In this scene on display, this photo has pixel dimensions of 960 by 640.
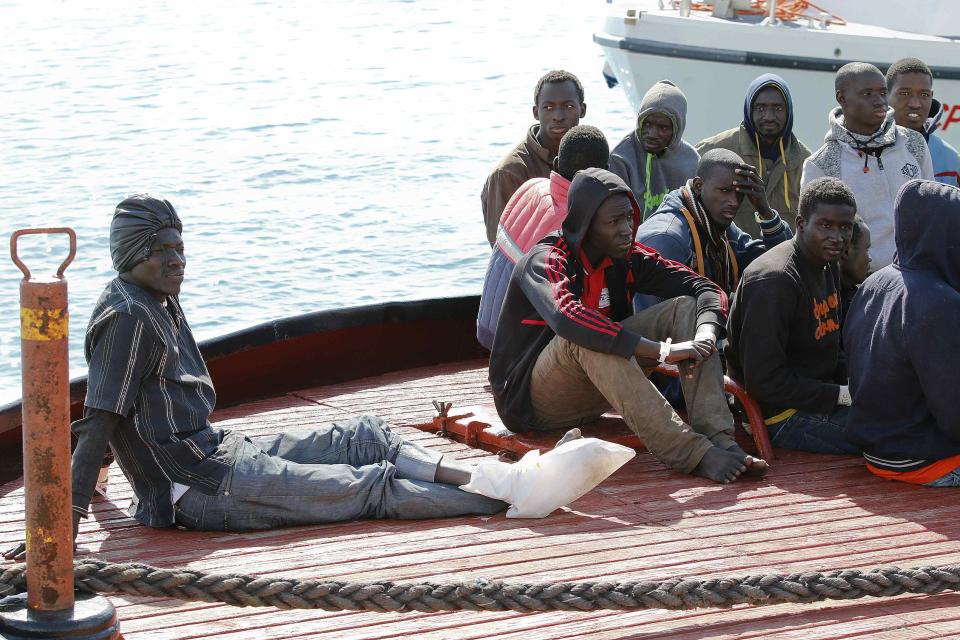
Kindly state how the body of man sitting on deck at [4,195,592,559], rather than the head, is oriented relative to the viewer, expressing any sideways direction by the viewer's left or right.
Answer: facing to the right of the viewer

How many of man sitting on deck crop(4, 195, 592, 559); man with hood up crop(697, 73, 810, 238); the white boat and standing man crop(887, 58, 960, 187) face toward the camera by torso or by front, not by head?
2

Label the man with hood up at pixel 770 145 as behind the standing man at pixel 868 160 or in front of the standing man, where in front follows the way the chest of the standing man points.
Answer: behind

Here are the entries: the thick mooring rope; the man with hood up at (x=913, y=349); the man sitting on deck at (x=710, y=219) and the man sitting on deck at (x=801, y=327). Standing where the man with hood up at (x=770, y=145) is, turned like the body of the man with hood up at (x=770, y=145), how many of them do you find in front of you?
4

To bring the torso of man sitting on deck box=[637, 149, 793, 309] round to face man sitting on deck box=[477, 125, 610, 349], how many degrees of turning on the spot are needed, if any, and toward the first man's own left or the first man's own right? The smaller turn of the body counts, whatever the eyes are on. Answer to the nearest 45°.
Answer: approximately 135° to the first man's own right

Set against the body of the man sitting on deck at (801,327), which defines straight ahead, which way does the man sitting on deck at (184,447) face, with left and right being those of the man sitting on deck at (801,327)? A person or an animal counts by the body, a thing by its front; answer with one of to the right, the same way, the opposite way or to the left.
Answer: to the left

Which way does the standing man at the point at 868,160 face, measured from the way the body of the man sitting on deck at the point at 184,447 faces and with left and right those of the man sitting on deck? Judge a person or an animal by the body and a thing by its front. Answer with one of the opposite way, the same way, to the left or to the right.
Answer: to the right

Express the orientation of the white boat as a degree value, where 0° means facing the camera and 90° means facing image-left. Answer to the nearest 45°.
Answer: approximately 90°

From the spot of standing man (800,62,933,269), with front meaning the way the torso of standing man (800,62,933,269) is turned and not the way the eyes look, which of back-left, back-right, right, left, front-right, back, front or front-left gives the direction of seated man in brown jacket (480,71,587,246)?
back-right

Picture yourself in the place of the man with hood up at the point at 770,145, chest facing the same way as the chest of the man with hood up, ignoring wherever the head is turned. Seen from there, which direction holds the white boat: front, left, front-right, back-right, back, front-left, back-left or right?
back

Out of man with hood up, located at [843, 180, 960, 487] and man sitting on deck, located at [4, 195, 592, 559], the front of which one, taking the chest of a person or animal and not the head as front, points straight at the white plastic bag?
the man sitting on deck

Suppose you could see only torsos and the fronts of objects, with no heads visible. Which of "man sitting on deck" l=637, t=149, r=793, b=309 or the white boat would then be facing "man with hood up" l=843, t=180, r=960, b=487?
the man sitting on deck

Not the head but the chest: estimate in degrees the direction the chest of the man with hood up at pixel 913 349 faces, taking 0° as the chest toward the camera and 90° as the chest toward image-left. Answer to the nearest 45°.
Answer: approximately 225°

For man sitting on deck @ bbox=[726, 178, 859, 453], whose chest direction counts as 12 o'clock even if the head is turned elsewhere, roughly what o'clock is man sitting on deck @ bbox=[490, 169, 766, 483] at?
man sitting on deck @ bbox=[490, 169, 766, 483] is roughly at 4 o'clock from man sitting on deck @ bbox=[726, 178, 859, 453].

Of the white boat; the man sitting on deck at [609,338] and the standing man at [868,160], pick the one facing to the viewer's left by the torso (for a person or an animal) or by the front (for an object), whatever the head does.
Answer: the white boat
